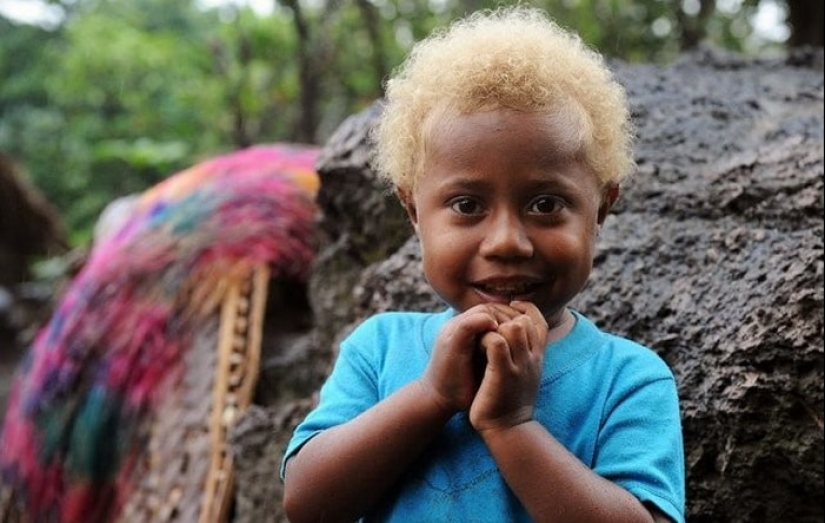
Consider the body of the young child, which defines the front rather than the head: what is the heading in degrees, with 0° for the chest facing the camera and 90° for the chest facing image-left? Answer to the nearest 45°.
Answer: approximately 0°

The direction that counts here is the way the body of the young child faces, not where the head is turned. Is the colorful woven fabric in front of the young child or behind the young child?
behind
